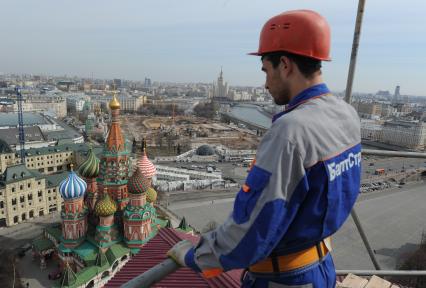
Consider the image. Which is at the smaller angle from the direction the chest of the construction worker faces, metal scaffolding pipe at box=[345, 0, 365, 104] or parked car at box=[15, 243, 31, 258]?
the parked car

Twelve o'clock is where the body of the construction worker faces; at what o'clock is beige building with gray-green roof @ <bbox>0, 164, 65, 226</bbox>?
The beige building with gray-green roof is roughly at 12 o'clock from the construction worker.

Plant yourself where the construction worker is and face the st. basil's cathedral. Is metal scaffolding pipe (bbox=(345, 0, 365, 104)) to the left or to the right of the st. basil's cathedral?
right

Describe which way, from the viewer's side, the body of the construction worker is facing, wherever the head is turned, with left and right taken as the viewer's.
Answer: facing away from the viewer and to the left of the viewer

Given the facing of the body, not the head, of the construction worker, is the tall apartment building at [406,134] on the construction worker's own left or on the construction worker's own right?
on the construction worker's own right

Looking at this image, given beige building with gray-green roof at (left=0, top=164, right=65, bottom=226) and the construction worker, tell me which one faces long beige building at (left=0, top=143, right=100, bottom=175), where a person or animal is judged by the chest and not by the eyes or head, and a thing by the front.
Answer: the construction worker
